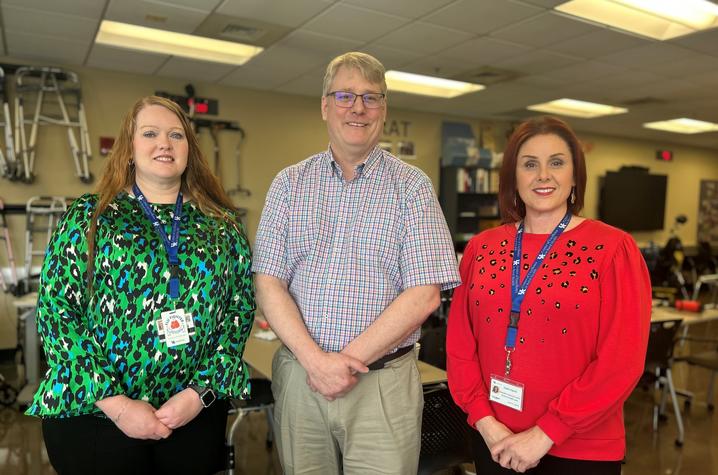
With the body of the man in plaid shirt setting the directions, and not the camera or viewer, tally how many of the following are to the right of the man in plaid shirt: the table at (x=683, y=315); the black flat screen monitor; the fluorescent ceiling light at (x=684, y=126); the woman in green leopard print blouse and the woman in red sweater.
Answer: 1

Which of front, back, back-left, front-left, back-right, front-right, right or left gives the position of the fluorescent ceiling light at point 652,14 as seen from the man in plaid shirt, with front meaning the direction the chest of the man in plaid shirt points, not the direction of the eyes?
back-left

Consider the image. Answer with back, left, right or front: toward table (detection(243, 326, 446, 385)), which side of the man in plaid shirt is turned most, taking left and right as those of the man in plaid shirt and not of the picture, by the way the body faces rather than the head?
back

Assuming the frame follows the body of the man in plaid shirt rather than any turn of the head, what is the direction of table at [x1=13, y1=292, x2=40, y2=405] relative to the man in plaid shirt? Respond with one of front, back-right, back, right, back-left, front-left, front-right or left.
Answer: back-right

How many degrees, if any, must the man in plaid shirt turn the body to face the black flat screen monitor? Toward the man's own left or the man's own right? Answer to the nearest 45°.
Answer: approximately 135° to the man's own left

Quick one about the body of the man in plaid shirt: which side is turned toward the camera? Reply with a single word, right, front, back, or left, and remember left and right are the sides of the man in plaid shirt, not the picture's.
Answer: front

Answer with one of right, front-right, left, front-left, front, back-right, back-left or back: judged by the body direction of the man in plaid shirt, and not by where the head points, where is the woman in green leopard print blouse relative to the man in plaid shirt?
right

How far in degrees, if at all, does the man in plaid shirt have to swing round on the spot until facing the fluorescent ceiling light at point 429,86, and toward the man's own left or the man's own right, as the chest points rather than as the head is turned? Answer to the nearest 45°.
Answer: approximately 180°

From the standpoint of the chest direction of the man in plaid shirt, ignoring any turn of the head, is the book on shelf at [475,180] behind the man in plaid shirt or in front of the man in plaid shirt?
behind

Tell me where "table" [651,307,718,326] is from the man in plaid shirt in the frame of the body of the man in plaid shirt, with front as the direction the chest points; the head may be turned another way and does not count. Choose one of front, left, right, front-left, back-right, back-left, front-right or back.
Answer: back-left

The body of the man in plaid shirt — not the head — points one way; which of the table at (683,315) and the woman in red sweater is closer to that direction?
the woman in red sweater

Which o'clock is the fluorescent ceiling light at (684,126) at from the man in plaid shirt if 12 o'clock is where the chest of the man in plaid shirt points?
The fluorescent ceiling light is roughly at 7 o'clock from the man in plaid shirt.

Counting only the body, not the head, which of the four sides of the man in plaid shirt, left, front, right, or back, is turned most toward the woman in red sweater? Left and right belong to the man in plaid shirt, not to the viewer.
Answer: left
